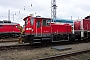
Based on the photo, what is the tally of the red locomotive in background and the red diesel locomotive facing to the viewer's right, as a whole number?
1

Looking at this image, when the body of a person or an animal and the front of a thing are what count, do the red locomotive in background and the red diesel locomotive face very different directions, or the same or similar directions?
very different directions
